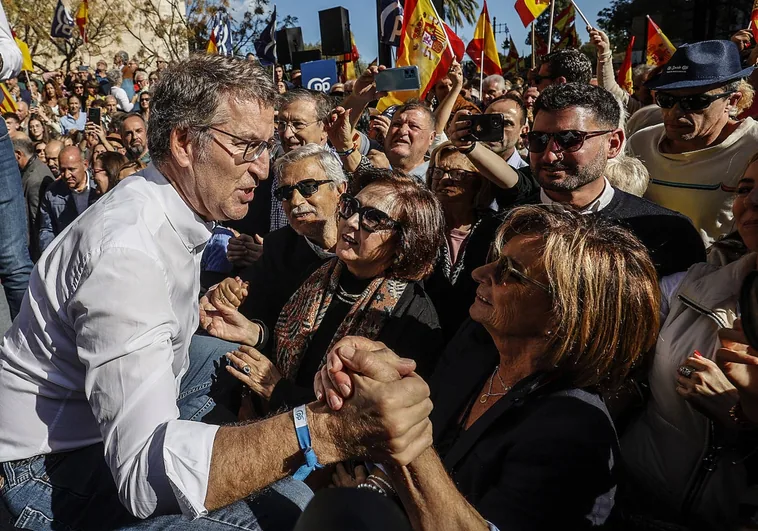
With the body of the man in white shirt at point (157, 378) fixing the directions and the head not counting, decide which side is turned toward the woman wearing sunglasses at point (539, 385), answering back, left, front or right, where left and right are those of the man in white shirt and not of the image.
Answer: front

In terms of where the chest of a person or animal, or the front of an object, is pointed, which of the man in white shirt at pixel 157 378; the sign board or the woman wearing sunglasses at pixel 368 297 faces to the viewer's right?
the man in white shirt

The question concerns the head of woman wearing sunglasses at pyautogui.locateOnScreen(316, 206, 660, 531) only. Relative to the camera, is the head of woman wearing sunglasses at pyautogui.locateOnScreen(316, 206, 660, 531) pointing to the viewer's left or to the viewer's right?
to the viewer's left

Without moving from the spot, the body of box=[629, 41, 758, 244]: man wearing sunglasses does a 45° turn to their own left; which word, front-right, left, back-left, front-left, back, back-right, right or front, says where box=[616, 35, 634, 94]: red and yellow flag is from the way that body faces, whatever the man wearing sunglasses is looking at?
back

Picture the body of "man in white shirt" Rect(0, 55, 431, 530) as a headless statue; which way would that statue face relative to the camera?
to the viewer's right

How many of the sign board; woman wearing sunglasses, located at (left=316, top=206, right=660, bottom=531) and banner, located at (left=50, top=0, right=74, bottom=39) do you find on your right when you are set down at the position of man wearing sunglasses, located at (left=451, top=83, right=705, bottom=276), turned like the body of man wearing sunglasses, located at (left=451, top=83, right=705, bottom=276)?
2

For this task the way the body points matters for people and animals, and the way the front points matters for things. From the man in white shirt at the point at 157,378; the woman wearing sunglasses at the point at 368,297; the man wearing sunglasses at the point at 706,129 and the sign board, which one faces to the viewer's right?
the man in white shirt

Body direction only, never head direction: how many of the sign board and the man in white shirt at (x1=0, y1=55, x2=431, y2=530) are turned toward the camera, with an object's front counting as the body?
1

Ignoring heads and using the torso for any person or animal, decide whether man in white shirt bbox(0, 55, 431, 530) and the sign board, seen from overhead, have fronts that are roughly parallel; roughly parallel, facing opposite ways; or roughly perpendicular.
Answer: roughly perpendicular

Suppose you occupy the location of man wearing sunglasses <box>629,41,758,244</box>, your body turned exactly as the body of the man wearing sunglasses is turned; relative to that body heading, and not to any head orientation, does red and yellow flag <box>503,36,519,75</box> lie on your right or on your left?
on your right
